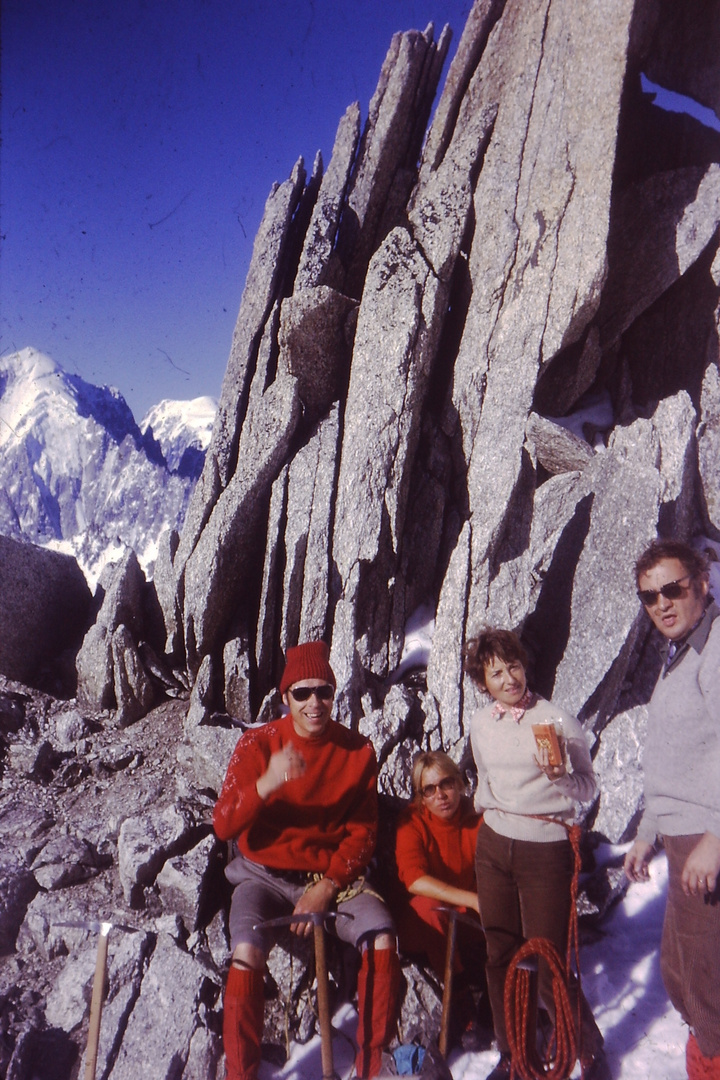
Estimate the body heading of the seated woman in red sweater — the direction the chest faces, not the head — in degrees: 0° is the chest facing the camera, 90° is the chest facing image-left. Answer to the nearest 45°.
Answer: approximately 315°

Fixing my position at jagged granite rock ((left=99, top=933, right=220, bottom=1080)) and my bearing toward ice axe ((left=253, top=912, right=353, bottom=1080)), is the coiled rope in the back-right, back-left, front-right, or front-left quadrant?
front-left

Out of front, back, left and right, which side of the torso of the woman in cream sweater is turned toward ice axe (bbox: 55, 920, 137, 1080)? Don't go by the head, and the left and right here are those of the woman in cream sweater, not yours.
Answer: right

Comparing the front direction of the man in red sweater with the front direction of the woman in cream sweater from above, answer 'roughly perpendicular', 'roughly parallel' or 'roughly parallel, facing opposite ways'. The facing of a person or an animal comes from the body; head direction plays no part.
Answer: roughly parallel

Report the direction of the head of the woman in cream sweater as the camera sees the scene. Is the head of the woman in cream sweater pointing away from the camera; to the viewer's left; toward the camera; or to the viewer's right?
toward the camera

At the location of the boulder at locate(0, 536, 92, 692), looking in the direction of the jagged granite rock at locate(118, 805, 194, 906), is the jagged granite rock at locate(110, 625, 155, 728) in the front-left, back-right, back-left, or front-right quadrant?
front-left

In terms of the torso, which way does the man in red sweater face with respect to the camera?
toward the camera

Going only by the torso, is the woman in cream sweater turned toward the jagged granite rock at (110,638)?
no

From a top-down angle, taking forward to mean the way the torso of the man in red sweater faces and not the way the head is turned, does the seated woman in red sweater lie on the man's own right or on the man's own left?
on the man's own left

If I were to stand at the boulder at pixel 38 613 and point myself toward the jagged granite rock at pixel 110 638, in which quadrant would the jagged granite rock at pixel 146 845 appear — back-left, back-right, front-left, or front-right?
front-right

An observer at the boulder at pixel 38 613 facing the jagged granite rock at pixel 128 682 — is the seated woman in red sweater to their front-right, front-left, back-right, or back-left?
front-right

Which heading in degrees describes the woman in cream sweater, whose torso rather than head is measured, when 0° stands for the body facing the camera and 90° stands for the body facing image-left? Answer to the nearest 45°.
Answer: approximately 0°
